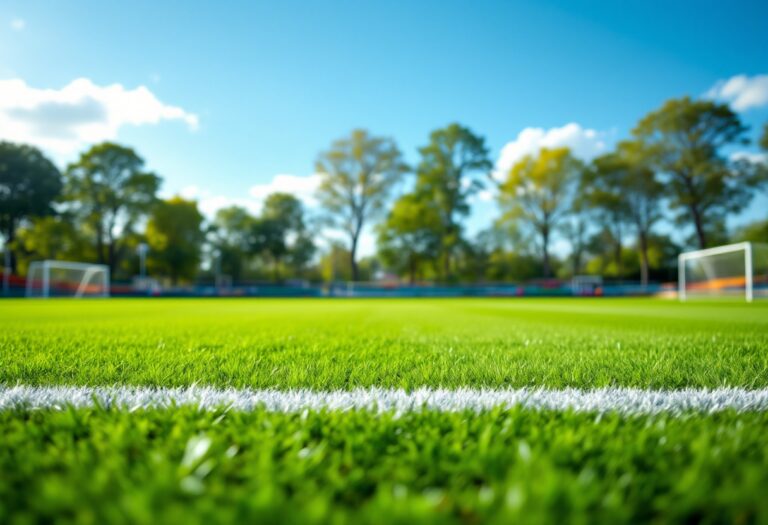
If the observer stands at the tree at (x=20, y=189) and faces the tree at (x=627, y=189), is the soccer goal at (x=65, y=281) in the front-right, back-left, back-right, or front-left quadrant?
front-right

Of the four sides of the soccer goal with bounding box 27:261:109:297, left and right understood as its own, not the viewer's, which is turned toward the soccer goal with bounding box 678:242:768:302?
front

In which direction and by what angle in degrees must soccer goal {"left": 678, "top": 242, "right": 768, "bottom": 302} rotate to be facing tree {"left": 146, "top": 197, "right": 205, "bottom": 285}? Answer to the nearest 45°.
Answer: approximately 45° to its right

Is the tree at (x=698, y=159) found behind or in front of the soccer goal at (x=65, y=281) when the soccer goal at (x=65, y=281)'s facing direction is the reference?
in front

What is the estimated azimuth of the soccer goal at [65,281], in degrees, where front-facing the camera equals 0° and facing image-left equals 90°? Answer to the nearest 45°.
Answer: approximately 315°

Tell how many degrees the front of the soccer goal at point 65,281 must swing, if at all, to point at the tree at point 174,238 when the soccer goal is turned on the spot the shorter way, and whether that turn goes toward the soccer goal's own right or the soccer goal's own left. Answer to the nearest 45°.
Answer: approximately 90° to the soccer goal's own left

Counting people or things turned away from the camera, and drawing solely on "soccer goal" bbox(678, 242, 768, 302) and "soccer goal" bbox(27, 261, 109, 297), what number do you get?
0

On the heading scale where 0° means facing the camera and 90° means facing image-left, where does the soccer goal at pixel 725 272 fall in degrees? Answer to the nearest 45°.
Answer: approximately 45°

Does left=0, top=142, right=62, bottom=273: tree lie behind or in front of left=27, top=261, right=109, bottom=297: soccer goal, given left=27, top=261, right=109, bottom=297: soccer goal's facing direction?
behind
